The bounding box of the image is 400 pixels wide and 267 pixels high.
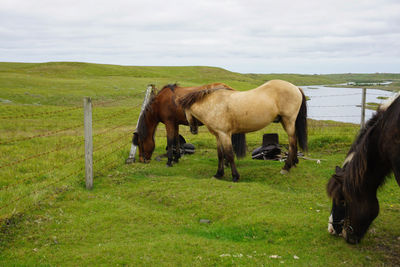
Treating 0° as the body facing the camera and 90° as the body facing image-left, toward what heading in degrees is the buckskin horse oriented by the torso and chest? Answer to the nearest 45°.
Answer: approximately 90°

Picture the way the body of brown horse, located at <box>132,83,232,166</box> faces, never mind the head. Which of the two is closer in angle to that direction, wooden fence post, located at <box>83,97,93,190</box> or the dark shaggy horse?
the wooden fence post

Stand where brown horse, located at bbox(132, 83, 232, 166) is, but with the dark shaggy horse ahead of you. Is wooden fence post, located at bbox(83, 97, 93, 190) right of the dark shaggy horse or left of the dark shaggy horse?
right

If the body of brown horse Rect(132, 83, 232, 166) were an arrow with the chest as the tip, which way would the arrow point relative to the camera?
to the viewer's left

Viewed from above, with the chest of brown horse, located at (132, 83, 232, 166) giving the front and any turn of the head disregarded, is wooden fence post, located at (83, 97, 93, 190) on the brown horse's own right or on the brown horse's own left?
on the brown horse's own left
